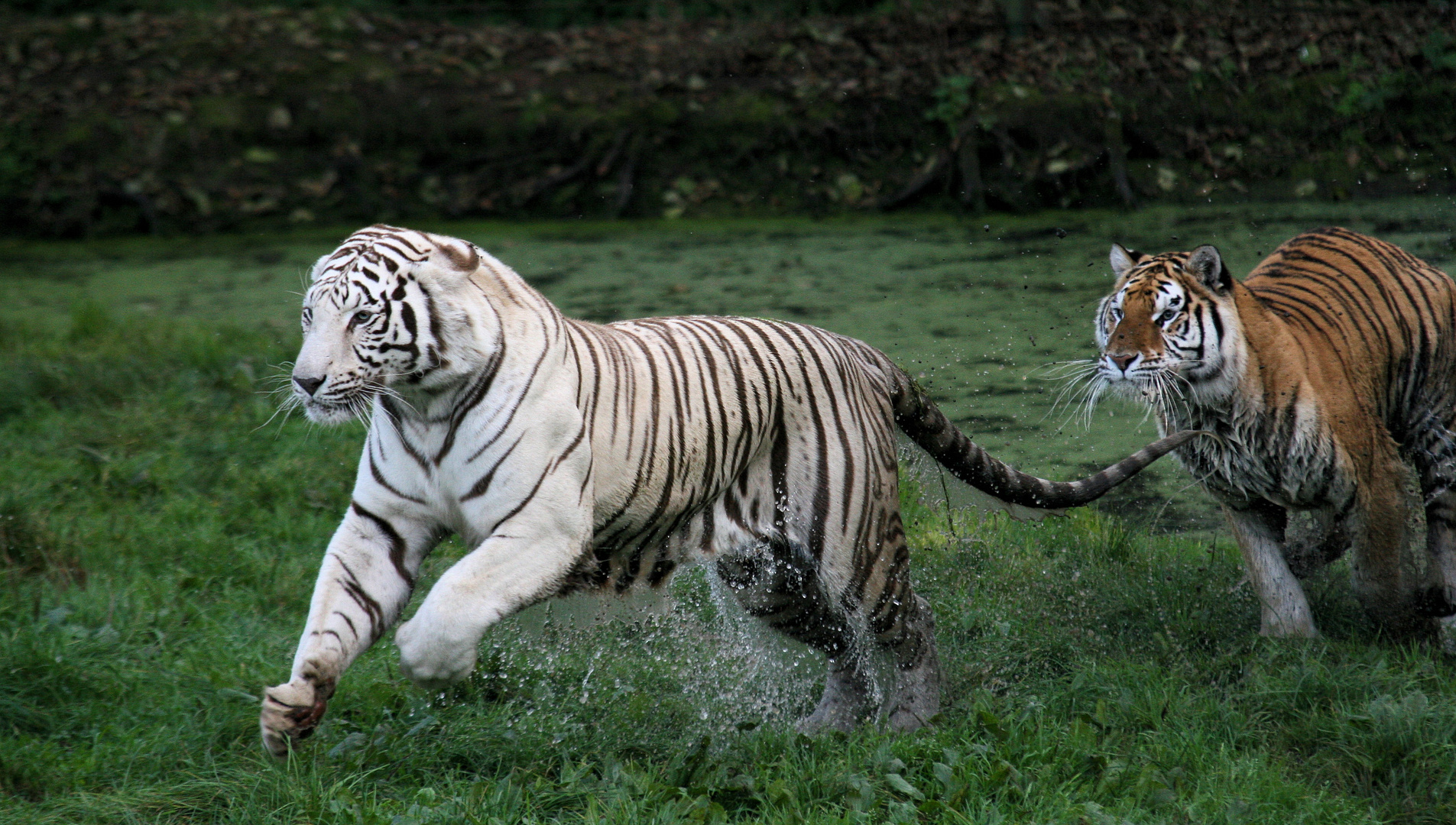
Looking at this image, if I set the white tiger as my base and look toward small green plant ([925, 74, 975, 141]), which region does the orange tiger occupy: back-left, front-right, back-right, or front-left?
front-right

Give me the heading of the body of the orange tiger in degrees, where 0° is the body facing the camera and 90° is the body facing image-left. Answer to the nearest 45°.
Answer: approximately 45°

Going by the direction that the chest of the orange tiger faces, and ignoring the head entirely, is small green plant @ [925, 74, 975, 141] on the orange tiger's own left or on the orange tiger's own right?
on the orange tiger's own right

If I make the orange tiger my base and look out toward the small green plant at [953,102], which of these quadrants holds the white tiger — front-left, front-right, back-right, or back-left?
back-left

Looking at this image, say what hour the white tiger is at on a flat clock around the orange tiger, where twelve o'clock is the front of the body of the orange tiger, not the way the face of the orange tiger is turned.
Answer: The white tiger is roughly at 12 o'clock from the orange tiger.

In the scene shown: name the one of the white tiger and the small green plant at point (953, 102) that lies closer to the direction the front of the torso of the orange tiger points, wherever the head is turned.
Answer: the white tiger
